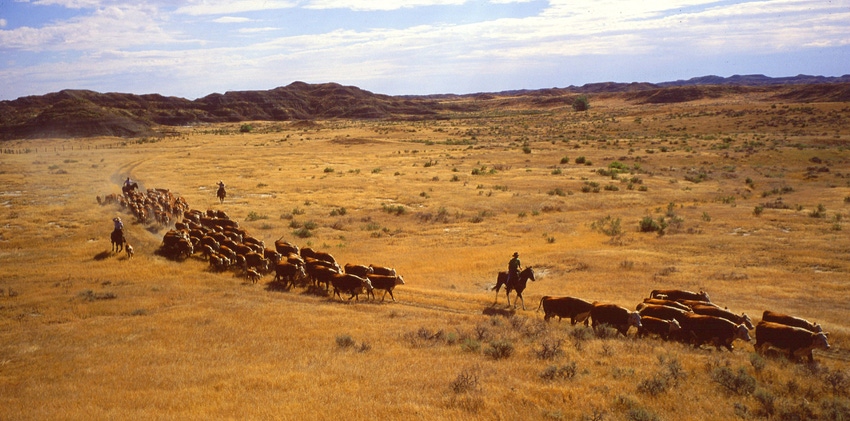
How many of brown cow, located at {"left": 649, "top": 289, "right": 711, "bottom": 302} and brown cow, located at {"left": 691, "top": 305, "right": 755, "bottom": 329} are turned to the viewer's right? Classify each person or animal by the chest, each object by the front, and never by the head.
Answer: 2

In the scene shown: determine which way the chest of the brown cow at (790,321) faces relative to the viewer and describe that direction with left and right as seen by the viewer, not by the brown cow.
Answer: facing to the right of the viewer

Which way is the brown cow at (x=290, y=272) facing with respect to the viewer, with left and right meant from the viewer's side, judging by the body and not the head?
facing to the right of the viewer

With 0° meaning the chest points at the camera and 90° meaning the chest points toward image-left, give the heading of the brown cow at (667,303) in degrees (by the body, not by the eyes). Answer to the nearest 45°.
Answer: approximately 270°

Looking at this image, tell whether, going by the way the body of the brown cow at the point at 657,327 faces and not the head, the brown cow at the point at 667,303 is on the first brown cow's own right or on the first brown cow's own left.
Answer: on the first brown cow's own left

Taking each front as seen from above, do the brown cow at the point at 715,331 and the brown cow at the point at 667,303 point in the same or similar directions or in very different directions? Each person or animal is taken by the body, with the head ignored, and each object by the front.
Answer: same or similar directions

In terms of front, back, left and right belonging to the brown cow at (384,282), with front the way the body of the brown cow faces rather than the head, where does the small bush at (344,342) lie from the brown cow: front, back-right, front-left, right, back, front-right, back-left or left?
right

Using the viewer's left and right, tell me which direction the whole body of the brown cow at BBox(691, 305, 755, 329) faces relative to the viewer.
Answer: facing to the right of the viewer

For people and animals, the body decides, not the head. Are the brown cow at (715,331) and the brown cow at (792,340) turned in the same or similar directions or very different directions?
same or similar directions

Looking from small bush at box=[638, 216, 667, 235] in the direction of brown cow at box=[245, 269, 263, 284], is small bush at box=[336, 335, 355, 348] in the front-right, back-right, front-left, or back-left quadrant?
front-left

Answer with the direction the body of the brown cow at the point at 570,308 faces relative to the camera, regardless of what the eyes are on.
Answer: to the viewer's right

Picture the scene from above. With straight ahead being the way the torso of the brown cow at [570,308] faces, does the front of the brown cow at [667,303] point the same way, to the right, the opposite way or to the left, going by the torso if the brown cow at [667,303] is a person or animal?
the same way

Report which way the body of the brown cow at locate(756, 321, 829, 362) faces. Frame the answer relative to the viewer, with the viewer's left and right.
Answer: facing to the right of the viewer

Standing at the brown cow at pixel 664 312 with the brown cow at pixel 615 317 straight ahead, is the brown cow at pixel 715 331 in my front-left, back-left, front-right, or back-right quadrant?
back-left
